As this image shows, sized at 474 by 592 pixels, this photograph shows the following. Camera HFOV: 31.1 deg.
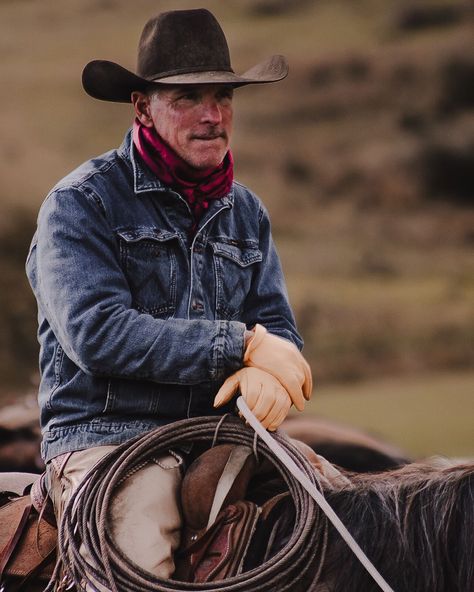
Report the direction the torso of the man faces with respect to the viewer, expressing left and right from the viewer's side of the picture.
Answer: facing the viewer and to the right of the viewer

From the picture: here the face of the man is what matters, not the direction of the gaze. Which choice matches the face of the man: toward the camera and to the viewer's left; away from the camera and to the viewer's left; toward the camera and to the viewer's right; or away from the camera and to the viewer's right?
toward the camera and to the viewer's right
